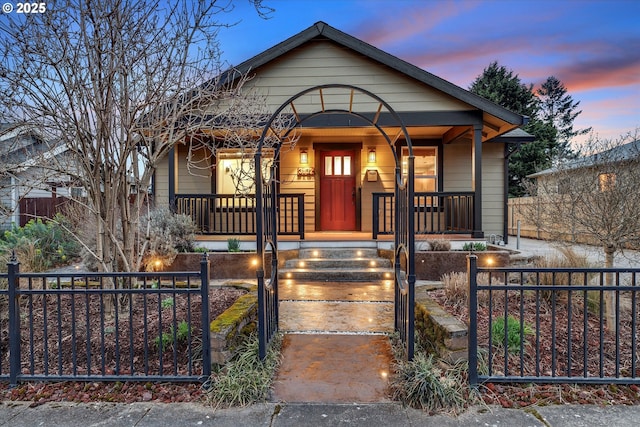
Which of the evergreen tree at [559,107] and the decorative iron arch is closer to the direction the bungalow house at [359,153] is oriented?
the decorative iron arch

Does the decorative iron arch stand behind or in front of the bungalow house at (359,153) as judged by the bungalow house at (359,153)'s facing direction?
in front

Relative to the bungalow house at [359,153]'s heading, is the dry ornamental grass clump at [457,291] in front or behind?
in front

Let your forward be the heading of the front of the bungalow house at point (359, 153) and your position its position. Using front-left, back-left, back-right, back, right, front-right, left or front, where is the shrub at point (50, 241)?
right

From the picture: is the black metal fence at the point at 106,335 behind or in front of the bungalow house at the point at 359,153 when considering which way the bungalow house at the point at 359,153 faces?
in front

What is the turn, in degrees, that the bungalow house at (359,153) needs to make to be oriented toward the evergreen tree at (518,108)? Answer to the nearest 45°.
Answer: approximately 135° to its left

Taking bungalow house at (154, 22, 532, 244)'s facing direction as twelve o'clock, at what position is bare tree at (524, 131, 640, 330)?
The bare tree is roughly at 11 o'clock from the bungalow house.

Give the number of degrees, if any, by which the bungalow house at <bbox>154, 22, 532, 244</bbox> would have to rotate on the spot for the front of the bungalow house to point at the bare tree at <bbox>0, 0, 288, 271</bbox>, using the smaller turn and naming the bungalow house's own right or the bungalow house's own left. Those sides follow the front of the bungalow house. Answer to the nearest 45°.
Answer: approximately 45° to the bungalow house's own right

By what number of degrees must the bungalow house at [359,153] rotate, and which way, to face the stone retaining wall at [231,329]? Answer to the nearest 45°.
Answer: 0° — it already faces it

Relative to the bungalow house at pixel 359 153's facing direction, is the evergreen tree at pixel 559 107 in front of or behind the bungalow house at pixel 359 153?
behind

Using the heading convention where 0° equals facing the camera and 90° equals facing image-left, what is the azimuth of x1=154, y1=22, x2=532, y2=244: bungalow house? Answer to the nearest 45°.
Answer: approximately 0°

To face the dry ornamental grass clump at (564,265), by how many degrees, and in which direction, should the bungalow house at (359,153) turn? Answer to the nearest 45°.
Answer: approximately 45° to its left
